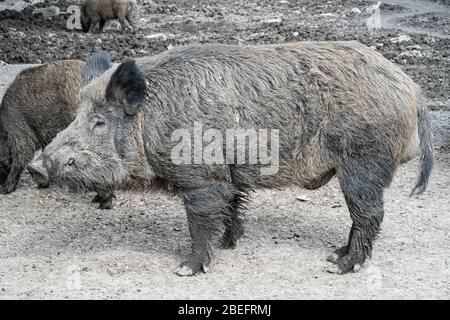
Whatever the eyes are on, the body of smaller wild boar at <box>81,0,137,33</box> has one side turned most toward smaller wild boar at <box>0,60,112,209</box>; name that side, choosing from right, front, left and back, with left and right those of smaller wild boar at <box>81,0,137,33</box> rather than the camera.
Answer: left

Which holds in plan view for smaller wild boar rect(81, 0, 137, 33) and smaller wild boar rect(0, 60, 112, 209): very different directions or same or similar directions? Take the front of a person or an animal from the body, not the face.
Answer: very different directions

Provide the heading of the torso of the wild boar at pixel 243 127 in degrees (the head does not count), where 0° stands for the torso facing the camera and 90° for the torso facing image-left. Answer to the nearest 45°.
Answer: approximately 90°

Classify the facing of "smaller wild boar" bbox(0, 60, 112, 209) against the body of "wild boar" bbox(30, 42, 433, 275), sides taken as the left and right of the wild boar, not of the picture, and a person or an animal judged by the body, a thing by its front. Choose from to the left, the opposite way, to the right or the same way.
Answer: the opposite way

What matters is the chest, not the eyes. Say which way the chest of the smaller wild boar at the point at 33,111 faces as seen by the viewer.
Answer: to the viewer's right

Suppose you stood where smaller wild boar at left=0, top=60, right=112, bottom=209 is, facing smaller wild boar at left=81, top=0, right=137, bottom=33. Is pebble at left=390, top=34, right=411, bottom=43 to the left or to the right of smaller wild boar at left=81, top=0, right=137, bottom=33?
right

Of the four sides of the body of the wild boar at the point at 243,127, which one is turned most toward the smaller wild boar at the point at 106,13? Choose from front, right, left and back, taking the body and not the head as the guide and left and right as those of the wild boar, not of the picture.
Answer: right

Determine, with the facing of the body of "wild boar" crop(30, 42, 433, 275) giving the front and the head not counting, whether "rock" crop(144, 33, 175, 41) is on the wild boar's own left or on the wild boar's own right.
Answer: on the wild boar's own right

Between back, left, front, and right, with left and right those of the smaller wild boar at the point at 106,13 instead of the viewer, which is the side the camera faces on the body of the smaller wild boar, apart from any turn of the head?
left

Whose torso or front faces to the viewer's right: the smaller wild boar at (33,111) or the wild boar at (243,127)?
the smaller wild boar

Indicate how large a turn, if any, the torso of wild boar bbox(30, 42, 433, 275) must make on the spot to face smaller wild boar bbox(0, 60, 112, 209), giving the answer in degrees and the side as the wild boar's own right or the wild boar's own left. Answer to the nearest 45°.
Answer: approximately 45° to the wild boar's own right

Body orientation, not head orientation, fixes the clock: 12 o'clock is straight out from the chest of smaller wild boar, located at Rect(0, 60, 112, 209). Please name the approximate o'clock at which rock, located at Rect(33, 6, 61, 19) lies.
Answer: The rock is roughly at 9 o'clock from the smaller wild boar.
